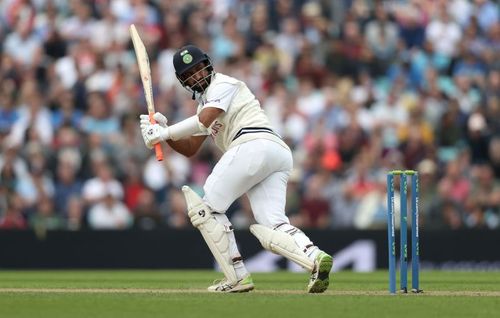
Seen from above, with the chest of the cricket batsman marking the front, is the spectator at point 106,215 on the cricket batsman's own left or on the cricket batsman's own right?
on the cricket batsman's own right

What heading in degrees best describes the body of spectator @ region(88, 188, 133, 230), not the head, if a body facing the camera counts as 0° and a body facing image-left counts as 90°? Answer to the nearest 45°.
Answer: approximately 0°

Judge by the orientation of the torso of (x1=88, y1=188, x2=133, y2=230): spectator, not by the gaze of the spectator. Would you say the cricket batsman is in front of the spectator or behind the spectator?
in front
